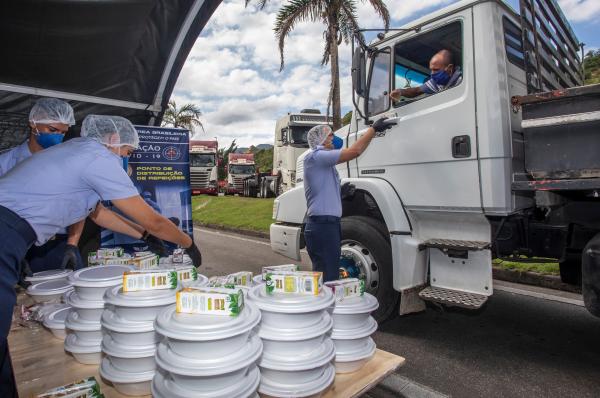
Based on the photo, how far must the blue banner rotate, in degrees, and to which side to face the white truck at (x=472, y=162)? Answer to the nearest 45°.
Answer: approximately 45° to its left

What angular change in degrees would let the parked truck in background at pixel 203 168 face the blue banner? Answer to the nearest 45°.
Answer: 0° — it already faces it

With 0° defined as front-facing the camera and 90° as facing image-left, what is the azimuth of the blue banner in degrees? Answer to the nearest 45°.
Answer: approximately 0°

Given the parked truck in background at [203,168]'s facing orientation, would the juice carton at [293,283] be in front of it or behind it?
in front

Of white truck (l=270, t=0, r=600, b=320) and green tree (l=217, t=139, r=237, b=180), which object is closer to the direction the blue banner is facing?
the white truck

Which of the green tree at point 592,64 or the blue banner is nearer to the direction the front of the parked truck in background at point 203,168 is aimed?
the blue banner

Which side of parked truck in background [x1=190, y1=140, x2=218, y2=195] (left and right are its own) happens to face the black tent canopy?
front

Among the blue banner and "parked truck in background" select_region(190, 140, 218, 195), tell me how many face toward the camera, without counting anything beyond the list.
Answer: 2

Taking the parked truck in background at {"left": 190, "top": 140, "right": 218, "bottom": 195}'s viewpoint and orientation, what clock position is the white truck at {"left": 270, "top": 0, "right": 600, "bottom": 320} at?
The white truck is roughly at 12 o'clock from the parked truck in background.

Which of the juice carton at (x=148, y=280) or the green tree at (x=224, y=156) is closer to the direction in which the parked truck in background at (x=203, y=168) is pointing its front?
the juice carton

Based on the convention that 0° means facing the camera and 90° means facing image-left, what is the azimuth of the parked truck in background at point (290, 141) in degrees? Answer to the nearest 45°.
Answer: approximately 315°
